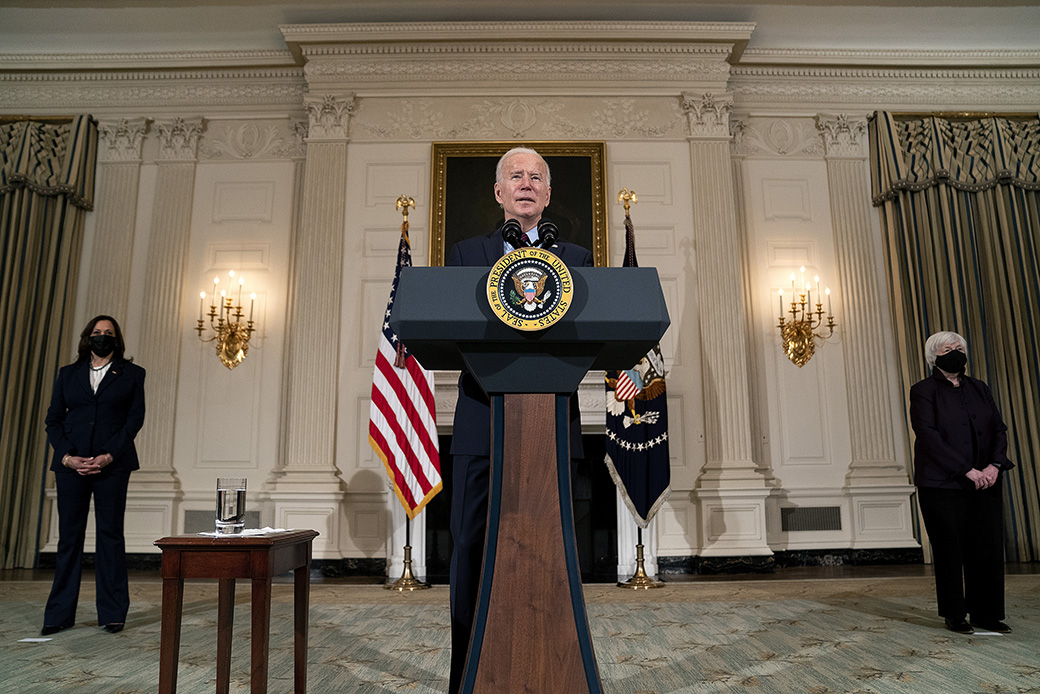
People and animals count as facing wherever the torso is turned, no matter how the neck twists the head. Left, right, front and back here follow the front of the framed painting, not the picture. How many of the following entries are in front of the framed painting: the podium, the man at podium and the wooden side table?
3

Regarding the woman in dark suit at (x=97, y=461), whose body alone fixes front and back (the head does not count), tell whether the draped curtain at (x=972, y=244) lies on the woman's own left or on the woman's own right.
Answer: on the woman's own left

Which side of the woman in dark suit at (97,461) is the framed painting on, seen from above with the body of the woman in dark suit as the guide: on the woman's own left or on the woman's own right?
on the woman's own left

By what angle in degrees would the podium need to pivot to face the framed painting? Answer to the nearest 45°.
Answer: approximately 180°

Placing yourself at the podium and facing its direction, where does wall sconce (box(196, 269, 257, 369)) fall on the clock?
The wall sconce is roughly at 5 o'clock from the podium.

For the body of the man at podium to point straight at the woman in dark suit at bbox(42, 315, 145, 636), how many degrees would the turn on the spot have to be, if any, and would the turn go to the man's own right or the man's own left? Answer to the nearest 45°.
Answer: approximately 135° to the man's own right
